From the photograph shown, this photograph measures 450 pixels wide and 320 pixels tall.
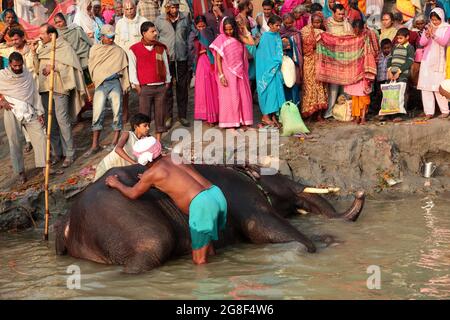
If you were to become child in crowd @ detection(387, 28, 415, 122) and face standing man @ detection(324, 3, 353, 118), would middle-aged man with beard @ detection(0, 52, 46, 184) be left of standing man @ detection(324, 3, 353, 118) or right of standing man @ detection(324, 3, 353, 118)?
left

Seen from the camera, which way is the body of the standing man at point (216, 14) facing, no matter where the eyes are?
toward the camera

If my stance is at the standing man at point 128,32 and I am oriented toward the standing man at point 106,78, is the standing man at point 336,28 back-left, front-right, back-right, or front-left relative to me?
back-left

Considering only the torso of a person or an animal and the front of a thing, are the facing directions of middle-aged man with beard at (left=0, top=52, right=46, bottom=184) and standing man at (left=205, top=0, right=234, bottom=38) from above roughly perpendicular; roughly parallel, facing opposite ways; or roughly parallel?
roughly parallel

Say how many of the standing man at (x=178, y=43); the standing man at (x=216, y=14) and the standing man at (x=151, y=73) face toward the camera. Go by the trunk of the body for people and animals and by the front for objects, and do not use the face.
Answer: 3

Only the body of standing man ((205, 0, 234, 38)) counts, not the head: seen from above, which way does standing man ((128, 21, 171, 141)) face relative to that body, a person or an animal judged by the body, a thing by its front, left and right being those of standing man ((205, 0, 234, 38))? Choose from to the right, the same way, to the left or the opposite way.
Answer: the same way

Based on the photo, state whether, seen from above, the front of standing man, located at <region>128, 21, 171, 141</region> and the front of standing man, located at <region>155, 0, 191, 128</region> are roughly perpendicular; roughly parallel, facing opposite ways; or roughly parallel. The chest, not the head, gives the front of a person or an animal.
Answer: roughly parallel

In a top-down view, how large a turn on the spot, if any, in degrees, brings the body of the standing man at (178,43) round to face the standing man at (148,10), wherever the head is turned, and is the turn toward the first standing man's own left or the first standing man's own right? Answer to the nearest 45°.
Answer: approximately 135° to the first standing man's own right

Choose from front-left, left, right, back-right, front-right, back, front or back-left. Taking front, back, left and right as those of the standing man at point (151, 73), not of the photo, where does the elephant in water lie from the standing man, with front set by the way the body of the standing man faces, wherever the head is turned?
front

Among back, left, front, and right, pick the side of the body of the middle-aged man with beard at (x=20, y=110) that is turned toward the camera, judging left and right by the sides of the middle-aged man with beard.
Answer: front

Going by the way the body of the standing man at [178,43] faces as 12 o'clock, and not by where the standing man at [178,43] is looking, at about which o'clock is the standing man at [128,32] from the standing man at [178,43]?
the standing man at [128,32] is roughly at 3 o'clock from the standing man at [178,43].

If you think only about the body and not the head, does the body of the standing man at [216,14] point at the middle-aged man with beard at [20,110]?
no

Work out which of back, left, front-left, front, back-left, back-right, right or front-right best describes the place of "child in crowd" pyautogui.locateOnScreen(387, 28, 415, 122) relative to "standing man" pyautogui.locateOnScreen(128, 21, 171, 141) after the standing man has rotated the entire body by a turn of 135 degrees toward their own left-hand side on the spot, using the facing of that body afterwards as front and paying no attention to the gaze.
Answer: front-right

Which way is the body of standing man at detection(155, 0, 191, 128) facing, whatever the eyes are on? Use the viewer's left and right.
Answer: facing the viewer

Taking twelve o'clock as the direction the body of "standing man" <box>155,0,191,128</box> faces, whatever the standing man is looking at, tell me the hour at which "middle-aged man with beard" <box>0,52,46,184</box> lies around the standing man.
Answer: The middle-aged man with beard is roughly at 2 o'clock from the standing man.

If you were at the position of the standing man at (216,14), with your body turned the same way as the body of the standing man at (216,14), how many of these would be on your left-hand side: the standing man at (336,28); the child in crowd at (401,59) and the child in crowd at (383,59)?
3

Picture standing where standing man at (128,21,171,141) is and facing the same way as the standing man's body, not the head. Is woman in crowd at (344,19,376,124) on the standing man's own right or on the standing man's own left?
on the standing man's own left

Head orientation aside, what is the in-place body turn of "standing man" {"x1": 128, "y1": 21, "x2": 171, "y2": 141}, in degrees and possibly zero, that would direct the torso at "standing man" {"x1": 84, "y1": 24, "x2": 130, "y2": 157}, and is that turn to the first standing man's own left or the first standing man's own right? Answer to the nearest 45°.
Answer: approximately 90° to the first standing man's own right

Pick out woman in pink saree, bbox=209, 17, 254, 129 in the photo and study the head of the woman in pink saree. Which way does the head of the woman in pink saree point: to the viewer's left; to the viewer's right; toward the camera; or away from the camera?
toward the camera

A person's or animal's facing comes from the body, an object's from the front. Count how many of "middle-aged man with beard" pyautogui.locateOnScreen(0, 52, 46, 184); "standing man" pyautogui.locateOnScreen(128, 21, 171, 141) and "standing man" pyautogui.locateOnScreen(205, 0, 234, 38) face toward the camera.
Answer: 3
